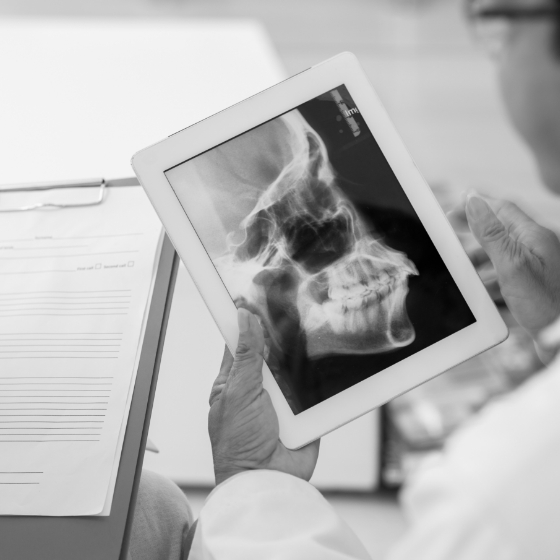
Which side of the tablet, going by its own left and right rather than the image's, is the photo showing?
front

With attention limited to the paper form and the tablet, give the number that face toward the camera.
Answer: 2

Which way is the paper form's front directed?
toward the camera
